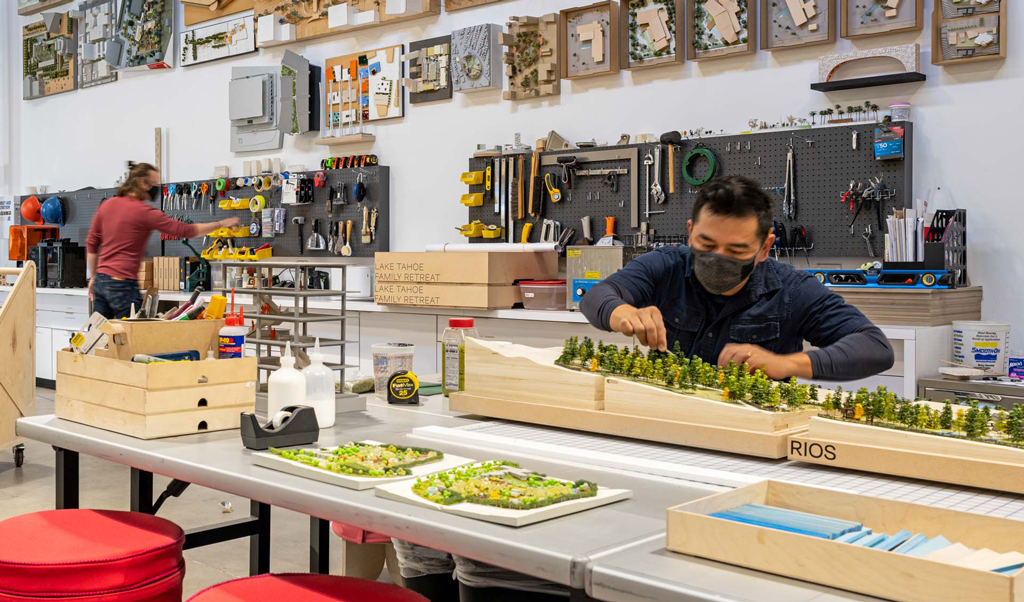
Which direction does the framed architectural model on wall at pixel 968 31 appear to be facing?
toward the camera

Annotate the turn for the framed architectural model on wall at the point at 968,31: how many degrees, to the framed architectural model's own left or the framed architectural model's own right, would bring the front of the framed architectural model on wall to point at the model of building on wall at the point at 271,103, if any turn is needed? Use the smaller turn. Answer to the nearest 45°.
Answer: approximately 90° to the framed architectural model's own right

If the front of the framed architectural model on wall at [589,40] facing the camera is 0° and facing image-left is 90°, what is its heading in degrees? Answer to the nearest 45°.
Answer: approximately 45°

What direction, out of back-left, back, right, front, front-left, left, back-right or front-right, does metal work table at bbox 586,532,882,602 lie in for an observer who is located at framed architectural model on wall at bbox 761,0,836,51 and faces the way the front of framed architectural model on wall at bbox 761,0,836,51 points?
front

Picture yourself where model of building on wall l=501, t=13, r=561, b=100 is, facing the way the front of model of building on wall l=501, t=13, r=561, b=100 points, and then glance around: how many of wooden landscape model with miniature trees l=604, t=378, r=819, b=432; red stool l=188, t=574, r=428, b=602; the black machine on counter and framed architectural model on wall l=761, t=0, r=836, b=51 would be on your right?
1

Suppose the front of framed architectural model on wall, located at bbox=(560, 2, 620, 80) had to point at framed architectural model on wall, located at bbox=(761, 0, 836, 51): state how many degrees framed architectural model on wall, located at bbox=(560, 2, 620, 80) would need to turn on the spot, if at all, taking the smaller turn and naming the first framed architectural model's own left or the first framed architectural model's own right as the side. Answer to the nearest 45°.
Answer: approximately 90° to the first framed architectural model's own left

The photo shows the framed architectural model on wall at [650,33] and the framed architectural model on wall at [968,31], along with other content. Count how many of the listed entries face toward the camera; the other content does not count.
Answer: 2

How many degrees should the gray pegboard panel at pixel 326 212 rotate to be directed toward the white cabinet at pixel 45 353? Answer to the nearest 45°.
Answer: approximately 90° to its right

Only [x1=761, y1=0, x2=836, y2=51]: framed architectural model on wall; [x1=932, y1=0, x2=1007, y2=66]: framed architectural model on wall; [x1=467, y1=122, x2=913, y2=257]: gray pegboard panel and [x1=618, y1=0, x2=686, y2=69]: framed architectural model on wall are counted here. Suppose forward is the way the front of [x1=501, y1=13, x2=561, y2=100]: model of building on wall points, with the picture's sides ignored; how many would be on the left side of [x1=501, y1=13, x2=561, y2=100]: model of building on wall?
4

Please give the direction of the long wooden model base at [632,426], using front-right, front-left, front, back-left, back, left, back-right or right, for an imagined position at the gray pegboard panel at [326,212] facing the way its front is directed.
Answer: front-left

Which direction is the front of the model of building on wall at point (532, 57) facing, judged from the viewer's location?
facing the viewer and to the left of the viewer

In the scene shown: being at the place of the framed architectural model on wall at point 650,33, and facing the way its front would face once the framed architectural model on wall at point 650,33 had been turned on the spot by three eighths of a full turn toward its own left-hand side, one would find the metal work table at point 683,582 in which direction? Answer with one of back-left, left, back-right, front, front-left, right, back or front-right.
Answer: back-right

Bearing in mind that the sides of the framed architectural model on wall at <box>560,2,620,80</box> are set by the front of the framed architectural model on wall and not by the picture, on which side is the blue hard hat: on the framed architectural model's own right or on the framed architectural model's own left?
on the framed architectural model's own right

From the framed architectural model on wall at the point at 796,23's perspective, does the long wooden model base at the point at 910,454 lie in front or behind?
in front

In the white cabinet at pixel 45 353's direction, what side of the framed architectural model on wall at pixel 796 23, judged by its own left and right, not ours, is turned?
right

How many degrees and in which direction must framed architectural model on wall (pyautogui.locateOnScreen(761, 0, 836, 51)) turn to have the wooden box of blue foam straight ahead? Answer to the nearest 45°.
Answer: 0° — it already faces it
